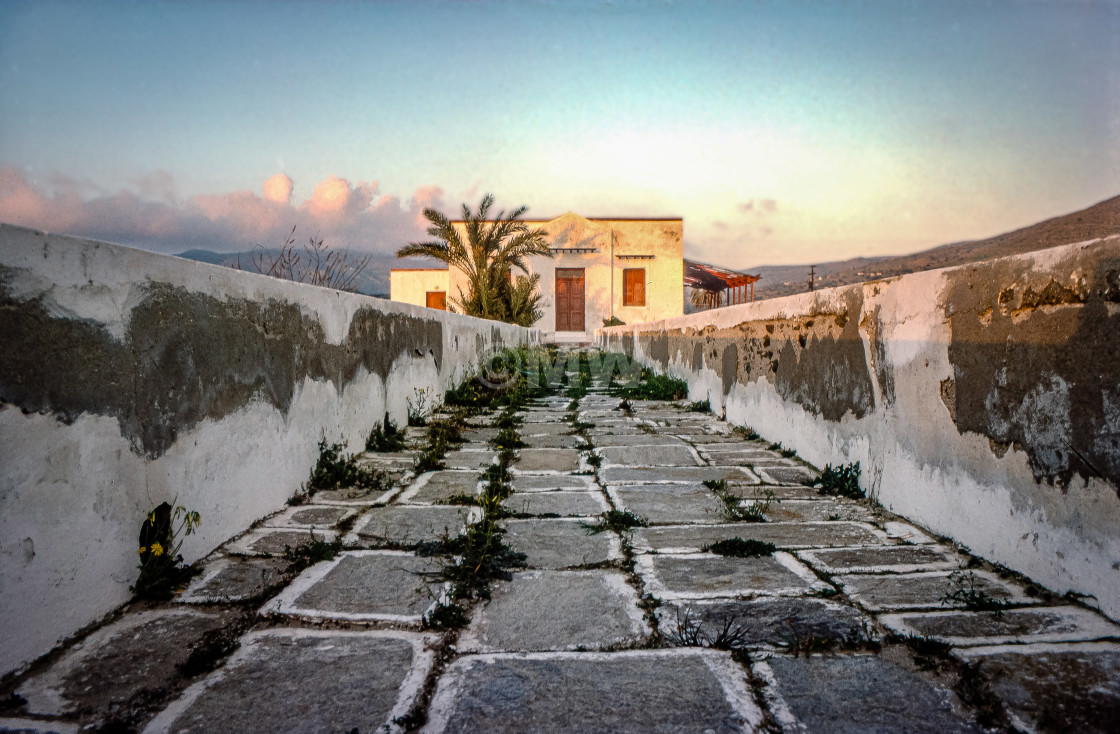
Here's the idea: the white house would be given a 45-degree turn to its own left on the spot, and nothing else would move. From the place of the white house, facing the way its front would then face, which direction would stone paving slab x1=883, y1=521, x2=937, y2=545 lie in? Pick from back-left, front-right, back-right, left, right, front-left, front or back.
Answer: front-right

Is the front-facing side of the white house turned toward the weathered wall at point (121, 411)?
yes

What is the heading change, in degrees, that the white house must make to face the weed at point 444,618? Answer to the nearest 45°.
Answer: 0° — it already faces it

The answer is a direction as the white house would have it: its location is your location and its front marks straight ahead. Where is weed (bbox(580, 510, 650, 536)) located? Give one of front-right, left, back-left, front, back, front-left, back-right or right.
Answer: front

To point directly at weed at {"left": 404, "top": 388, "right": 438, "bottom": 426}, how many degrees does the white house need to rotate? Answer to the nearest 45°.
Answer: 0° — it already faces it

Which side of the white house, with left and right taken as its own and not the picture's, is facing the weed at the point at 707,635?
front

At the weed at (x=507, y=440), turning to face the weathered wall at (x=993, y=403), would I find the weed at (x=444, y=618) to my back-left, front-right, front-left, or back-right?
front-right

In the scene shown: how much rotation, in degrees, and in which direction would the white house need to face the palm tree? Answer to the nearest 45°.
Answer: approximately 45° to its right

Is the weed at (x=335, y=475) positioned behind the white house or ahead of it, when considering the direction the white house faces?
ahead

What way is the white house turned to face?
toward the camera

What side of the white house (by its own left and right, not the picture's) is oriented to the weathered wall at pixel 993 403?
front

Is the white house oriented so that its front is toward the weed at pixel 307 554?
yes

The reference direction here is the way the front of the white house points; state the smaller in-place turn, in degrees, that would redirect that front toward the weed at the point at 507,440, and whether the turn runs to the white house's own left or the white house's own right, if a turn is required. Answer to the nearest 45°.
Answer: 0° — it already faces it

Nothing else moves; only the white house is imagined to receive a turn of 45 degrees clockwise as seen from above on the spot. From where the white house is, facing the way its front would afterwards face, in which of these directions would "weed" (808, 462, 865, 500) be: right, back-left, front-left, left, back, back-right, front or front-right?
front-left
